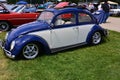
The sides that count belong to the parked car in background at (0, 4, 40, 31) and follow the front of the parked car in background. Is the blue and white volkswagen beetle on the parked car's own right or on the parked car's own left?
on the parked car's own left

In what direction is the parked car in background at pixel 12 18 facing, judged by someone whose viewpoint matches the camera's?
facing to the left of the viewer
